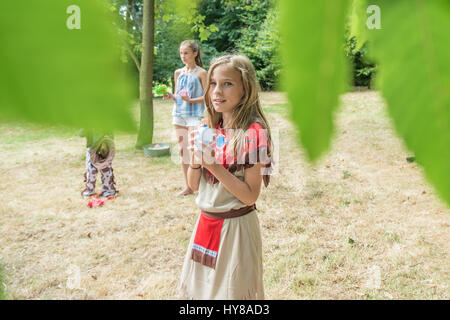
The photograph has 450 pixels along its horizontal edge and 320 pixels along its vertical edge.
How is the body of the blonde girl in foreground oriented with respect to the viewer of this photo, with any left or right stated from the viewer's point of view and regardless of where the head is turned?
facing the viewer and to the left of the viewer

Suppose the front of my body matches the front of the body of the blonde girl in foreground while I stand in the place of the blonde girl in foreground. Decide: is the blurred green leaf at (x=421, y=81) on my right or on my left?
on my left

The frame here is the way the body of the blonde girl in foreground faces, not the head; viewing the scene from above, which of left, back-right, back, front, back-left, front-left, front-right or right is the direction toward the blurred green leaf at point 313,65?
front-left
